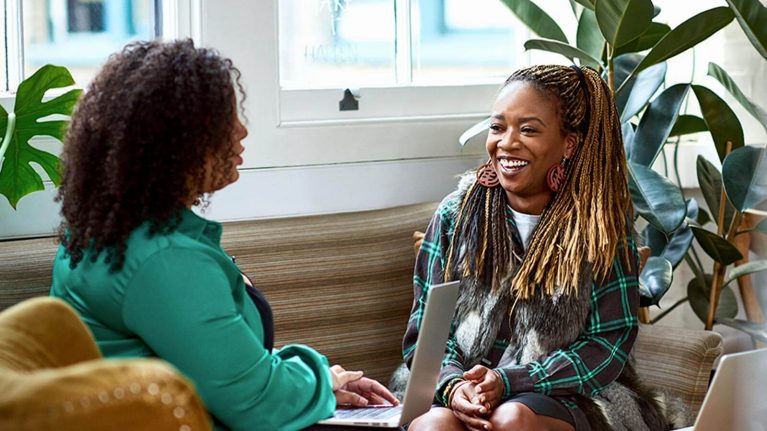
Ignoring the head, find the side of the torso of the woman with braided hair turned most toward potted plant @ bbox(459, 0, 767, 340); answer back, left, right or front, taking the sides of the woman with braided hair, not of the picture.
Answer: back

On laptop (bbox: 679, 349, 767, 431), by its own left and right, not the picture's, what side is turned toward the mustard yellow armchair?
left

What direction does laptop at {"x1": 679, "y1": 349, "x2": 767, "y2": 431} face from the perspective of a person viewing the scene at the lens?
facing away from the viewer and to the left of the viewer

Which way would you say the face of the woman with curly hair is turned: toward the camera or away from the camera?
away from the camera

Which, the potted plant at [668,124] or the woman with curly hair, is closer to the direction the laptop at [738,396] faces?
the potted plant

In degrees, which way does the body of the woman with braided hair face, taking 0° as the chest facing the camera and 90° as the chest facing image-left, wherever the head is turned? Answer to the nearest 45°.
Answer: approximately 45°

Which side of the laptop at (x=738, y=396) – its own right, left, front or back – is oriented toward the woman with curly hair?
left
